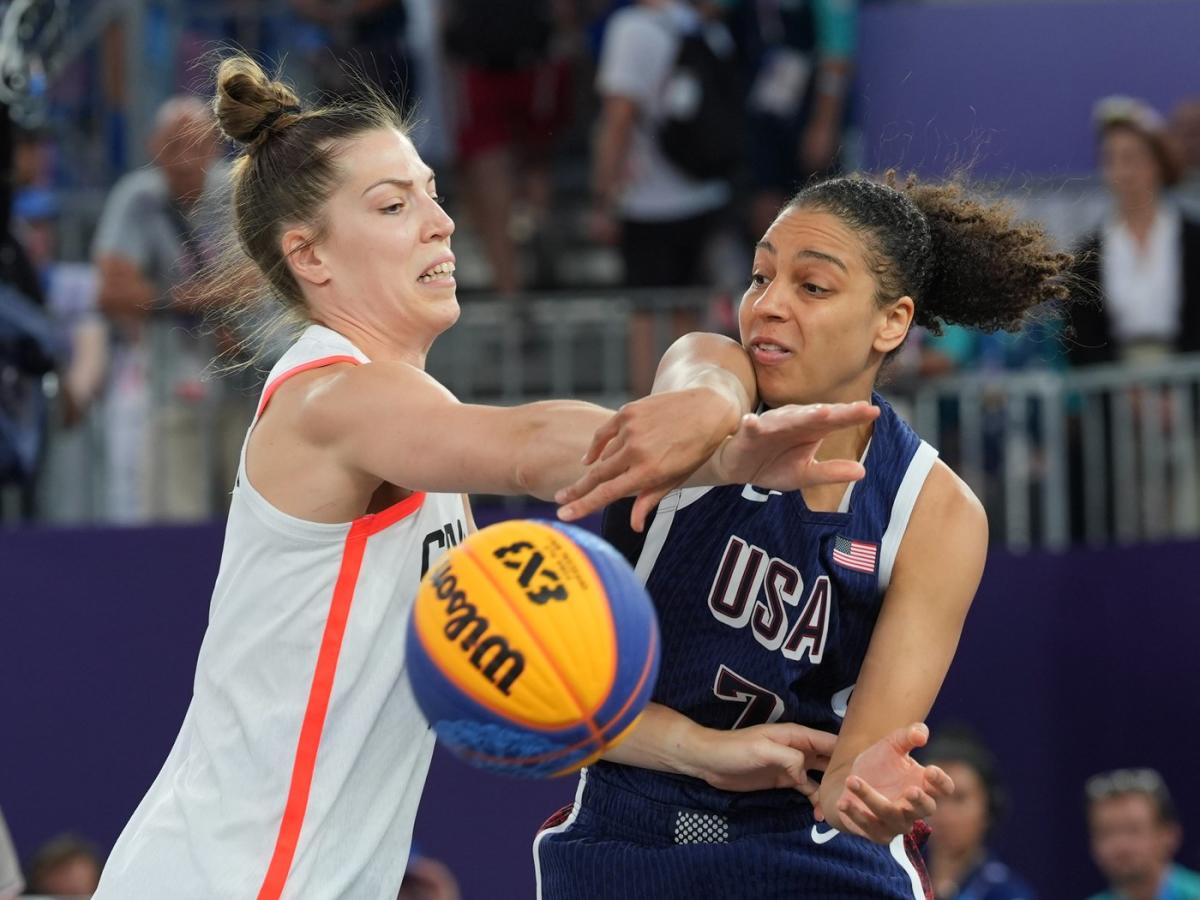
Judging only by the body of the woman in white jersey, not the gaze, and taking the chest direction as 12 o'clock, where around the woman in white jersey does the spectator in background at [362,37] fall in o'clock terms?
The spectator in background is roughly at 9 o'clock from the woman in white jersey.

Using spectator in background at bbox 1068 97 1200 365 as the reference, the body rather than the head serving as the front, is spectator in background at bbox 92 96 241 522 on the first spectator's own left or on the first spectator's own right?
on the first spectator's own right

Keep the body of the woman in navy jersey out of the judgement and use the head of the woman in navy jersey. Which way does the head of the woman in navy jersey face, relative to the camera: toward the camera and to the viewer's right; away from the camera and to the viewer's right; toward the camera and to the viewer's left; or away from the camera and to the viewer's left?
toward the camera and to the viewer's left

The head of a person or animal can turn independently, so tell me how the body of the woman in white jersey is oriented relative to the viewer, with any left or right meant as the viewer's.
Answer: facing to the right of the viewer

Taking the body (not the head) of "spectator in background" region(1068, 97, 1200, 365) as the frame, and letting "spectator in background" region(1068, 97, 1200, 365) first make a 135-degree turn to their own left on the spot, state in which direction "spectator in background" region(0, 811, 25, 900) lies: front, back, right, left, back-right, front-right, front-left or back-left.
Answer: back

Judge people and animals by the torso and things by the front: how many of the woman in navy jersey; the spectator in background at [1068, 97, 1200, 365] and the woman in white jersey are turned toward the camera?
2

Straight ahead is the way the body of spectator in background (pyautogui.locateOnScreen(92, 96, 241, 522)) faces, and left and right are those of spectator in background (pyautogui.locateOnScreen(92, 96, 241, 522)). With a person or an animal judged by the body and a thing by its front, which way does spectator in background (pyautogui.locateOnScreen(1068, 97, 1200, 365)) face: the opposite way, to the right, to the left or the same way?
the same way

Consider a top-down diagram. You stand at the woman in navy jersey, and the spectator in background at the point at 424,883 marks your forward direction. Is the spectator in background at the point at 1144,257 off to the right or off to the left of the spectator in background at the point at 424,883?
right

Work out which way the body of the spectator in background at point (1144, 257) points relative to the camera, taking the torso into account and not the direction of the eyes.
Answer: toward the camera

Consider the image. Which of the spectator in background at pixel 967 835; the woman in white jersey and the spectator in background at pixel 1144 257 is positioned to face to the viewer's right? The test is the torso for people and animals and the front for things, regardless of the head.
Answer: the woman in white jersey

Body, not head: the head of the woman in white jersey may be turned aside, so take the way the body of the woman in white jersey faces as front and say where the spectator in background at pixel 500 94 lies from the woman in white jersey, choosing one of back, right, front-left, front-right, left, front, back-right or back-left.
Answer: left

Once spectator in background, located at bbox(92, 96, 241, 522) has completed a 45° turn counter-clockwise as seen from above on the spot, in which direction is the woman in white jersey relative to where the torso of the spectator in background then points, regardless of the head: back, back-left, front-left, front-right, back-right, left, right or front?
right
